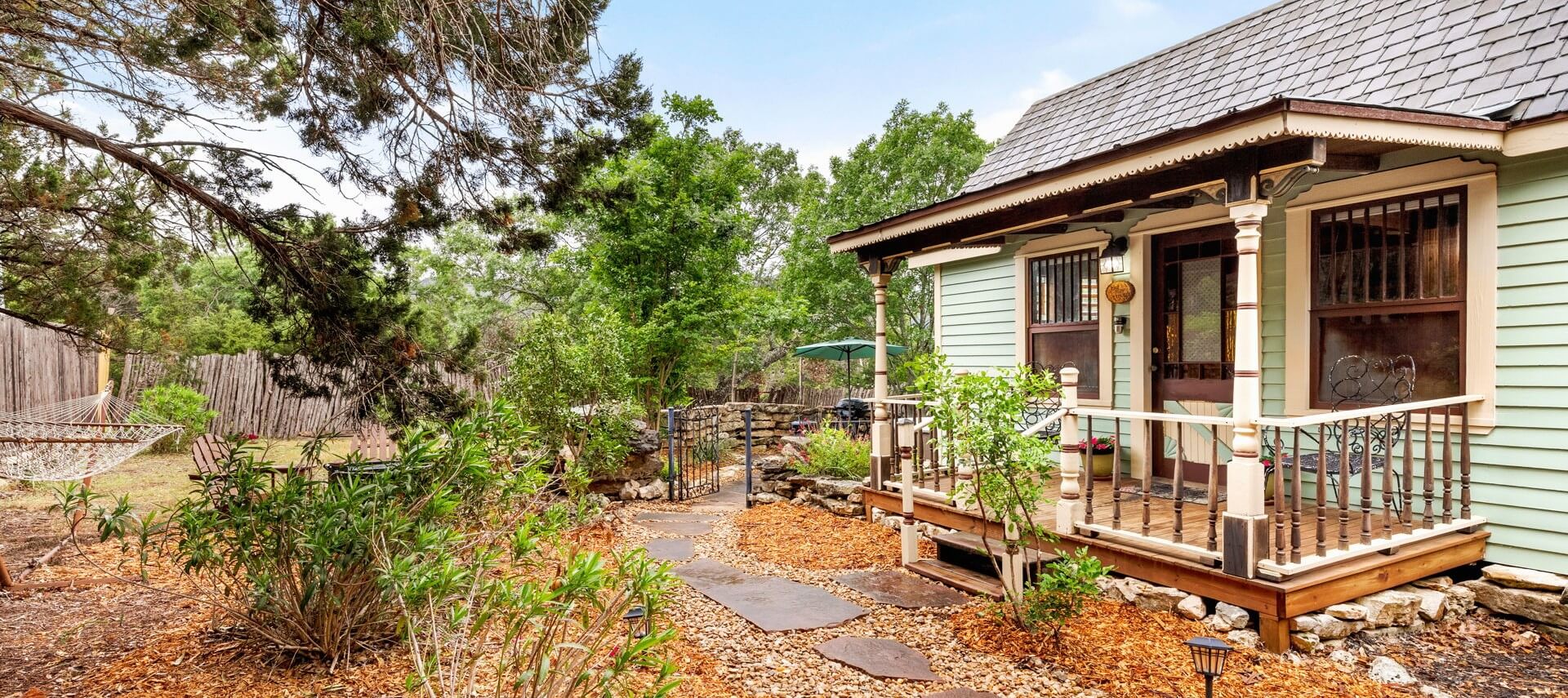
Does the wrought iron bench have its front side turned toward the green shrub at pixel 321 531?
yes

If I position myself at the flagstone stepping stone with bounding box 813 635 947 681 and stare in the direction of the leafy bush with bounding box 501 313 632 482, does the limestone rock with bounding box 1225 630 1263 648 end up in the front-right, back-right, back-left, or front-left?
back-right

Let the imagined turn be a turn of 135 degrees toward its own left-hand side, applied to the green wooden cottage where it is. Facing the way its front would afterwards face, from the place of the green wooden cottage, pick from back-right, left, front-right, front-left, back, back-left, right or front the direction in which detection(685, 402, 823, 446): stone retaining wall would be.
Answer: back-left

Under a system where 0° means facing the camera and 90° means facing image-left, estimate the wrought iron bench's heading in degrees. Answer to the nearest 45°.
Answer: approximately 45°

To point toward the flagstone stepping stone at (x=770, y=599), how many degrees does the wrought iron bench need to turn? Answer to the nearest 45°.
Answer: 0° — it already faces it

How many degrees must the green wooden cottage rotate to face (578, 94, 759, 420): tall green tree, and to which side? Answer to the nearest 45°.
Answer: approximately 90° to its right

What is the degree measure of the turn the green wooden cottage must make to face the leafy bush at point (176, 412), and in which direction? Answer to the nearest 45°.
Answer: approximately 45° to its right

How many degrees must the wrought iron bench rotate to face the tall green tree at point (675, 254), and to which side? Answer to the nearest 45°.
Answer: approximately 45° to its right

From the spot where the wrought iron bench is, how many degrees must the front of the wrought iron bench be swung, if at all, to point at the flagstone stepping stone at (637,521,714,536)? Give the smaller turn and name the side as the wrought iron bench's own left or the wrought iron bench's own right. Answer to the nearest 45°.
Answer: approximately 45° to the wrought iron bench's own right

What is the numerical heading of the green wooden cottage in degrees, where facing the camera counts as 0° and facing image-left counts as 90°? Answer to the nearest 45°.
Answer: approximately 45°

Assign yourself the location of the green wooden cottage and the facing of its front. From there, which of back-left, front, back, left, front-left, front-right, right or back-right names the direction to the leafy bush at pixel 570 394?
front-right

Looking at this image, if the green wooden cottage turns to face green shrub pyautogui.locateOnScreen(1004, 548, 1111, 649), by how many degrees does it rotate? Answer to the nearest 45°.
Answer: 0° — it already faces it

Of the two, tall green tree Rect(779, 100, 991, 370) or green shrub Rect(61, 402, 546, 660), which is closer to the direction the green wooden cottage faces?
the green shrub

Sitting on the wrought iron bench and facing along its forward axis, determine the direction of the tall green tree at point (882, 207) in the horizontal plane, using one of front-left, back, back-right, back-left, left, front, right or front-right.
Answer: right
